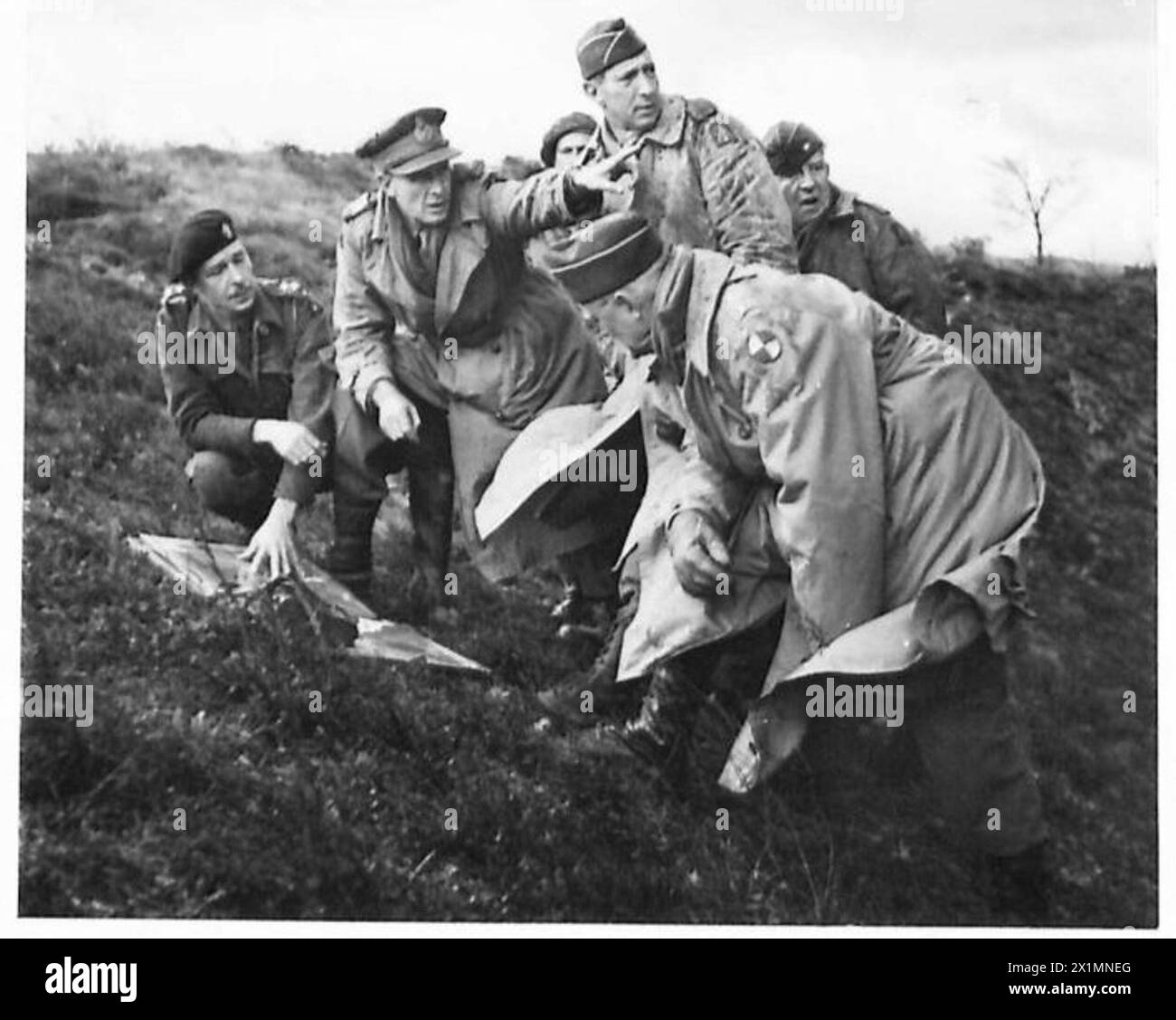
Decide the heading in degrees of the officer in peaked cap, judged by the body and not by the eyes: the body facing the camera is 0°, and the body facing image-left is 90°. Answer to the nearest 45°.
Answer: approximately 0°

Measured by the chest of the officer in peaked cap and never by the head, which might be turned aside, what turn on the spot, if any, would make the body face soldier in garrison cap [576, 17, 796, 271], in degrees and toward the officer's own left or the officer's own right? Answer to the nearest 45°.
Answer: approximately 90° to the officer's own left

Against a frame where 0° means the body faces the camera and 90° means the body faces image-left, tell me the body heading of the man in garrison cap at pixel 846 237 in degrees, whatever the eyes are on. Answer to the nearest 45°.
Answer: approximately 45°

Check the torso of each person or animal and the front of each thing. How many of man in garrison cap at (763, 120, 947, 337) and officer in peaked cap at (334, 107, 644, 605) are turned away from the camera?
0

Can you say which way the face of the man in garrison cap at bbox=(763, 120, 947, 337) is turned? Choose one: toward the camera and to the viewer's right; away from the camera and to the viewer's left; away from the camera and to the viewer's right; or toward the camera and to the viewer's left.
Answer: toward the camera and to the viewer's left

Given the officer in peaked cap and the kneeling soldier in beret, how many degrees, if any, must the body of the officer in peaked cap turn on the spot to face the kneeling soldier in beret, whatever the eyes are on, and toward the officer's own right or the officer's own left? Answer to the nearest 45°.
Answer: approximately 90° to the officer's own right

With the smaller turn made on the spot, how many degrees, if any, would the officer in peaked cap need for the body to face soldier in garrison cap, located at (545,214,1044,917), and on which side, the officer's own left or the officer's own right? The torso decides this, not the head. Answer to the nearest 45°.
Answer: approximately 90° to the officer's own left
